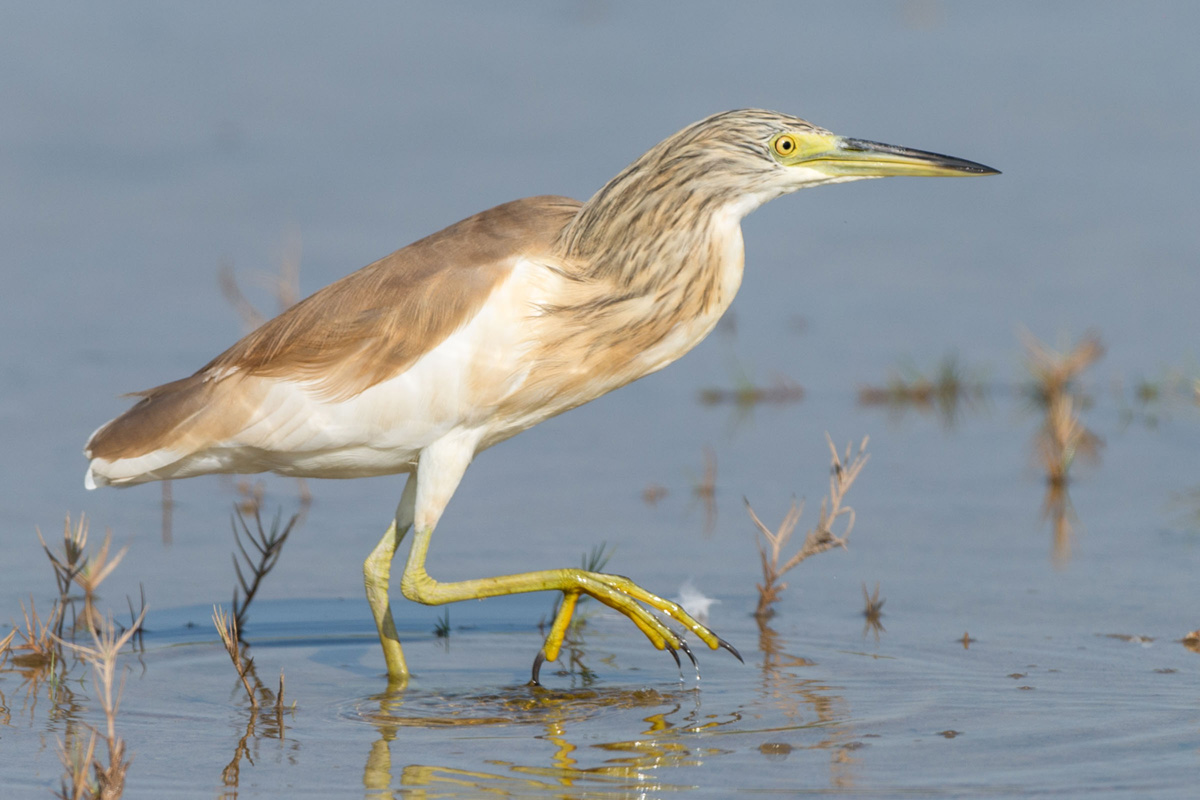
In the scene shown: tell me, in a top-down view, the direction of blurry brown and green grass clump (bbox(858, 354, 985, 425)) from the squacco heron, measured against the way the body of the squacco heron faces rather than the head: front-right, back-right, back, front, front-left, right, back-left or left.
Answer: front-left

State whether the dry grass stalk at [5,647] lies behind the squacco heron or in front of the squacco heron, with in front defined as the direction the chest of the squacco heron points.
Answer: behind

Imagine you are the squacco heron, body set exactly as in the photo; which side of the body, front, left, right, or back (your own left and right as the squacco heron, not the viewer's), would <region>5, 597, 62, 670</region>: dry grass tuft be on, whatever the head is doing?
back

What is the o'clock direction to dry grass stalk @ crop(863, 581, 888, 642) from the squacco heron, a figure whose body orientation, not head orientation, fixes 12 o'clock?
The dry grass stalk is roughly at 11 o'clock from the squacco heron.

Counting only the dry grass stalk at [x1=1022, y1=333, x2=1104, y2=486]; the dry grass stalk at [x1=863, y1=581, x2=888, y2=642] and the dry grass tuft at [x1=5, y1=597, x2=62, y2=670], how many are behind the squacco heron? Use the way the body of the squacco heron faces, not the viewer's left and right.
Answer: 1

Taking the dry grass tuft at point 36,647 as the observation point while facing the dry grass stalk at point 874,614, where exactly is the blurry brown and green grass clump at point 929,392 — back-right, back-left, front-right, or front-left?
front-left

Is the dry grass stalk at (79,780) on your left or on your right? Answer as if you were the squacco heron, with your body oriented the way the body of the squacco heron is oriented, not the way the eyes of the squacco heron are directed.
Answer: on your right

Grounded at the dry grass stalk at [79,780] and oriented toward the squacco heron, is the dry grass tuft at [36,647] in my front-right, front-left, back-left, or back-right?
front-left

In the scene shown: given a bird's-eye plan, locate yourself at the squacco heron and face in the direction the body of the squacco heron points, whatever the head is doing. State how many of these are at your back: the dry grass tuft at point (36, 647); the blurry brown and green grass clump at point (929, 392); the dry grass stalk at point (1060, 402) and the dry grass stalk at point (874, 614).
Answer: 1

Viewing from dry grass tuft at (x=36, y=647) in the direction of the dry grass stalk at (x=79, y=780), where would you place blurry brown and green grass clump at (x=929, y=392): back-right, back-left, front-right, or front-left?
back-left

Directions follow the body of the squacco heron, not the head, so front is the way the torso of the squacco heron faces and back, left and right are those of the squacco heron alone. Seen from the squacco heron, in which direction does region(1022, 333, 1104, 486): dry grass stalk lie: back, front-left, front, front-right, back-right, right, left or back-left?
front-left

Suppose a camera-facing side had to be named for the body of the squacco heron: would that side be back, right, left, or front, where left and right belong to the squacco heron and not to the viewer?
right
